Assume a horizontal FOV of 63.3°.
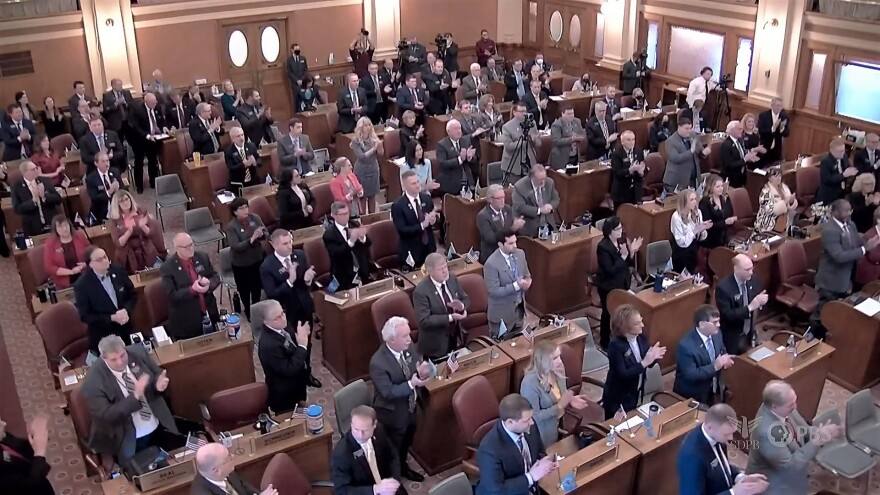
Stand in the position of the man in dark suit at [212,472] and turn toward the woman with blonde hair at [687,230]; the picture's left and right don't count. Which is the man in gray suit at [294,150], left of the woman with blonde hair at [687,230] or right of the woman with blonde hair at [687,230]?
left

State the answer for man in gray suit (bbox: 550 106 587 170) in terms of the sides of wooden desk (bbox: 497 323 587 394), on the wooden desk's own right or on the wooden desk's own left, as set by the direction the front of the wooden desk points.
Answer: on the wooden desk's own left

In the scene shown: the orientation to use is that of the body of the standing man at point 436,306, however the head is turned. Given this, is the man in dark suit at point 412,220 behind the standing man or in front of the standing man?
behind

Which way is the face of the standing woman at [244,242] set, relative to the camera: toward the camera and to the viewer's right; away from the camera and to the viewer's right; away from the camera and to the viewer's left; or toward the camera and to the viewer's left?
toward the camera and to the viewer's right

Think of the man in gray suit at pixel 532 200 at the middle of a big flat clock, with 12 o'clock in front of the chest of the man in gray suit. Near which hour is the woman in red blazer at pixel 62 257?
The woman in red blazer is roughly at 4 o'clock from the man in gray suit.

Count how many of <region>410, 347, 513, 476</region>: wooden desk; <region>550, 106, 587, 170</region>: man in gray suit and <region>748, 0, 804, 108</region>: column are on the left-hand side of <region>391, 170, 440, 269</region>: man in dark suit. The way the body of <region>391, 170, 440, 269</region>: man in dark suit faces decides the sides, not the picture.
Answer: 2

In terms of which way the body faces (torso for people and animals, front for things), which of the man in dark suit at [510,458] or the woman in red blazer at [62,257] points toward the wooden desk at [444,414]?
the woman in red blazer
